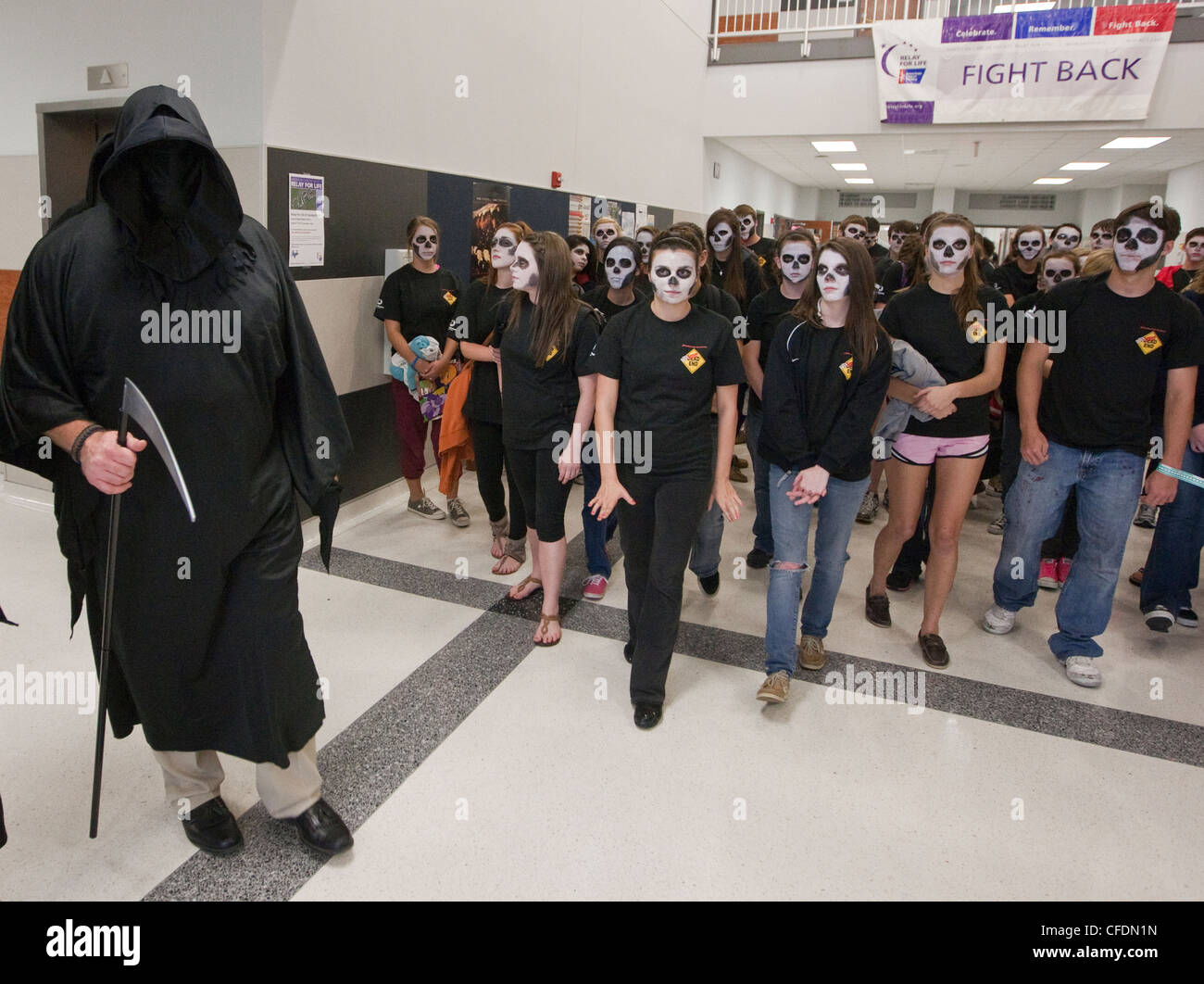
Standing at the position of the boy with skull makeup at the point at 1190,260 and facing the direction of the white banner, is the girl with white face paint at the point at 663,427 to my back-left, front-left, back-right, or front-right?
back-left

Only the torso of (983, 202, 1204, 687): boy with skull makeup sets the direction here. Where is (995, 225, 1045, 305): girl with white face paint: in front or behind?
behind

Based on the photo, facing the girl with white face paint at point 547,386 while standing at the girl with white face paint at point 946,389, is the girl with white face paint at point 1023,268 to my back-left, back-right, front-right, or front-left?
back-right

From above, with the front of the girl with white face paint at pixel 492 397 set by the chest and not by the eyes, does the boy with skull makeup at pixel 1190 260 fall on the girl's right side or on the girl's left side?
on the girl's left side

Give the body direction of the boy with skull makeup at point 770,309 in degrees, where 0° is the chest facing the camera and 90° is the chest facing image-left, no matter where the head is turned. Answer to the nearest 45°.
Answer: approximately 0°

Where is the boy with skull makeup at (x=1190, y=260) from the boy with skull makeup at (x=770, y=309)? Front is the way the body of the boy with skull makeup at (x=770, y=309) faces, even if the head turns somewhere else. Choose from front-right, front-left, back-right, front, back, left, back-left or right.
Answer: back-left
